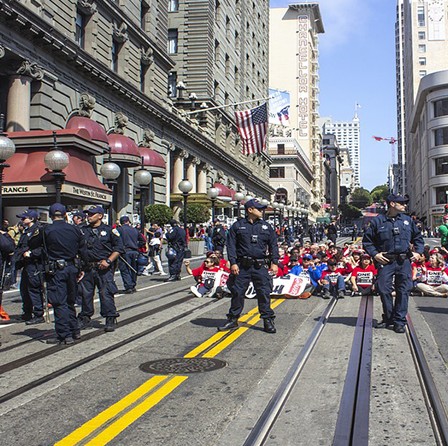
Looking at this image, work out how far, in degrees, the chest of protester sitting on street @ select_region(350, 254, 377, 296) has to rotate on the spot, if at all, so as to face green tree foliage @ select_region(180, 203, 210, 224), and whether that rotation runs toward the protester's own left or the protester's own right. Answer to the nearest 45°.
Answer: approximately 135° to the protester's own right

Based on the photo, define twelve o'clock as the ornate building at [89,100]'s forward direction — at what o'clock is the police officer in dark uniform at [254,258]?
The police officer in dark uniform is roughly at 1 o'clock from the ornate building.

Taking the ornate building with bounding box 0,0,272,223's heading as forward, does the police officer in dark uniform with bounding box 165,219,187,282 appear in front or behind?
in front

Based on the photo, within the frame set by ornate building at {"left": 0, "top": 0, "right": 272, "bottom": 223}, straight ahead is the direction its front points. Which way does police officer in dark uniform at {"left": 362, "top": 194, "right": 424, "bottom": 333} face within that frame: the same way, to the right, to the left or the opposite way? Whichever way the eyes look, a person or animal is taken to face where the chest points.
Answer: to the right

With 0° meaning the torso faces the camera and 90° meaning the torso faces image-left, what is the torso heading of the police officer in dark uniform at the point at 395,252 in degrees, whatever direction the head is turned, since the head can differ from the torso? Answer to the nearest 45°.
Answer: approximately 0°

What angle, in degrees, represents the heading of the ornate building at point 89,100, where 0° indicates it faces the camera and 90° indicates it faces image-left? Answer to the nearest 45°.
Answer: approximately 315°

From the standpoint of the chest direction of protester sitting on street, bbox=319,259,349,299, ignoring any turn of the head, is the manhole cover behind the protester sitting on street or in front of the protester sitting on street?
in front

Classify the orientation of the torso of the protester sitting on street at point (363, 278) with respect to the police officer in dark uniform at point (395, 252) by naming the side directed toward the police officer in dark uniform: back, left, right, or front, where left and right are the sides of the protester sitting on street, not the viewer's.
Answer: front

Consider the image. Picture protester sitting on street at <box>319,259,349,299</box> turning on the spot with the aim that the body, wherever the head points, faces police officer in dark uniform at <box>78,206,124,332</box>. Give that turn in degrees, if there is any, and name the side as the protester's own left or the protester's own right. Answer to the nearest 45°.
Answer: approximately 45° to the protester's own right

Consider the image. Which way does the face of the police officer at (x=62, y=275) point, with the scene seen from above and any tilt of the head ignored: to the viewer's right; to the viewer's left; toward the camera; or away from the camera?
away from the camera

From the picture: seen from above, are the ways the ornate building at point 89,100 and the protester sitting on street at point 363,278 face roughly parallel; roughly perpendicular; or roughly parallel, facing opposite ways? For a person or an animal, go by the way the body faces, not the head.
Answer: roughly perpendicular
